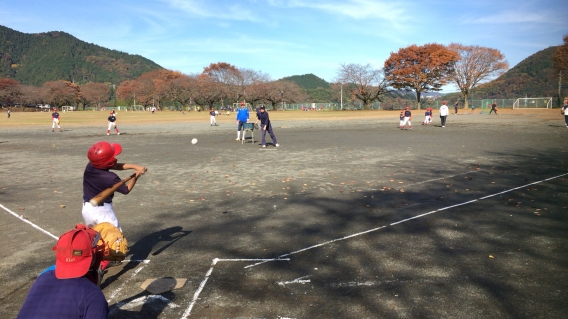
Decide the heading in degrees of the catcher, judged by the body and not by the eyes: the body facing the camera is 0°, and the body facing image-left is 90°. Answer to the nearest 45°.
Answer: approximately 225°

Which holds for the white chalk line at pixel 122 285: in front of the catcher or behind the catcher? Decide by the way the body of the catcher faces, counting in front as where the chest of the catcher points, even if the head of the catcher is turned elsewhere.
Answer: in front
